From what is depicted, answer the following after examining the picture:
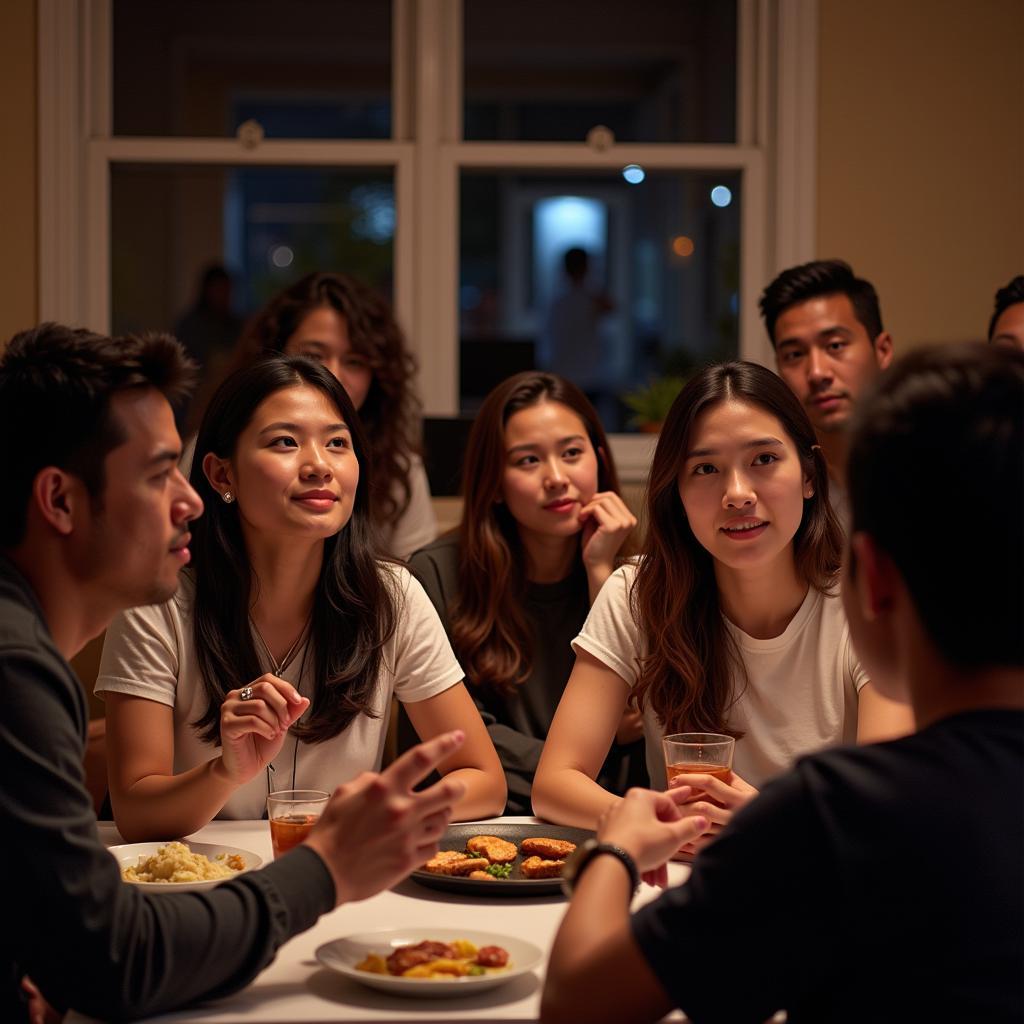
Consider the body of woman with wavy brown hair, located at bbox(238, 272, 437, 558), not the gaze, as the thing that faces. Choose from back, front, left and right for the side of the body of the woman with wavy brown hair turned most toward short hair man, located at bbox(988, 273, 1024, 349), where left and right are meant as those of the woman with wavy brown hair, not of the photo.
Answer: left

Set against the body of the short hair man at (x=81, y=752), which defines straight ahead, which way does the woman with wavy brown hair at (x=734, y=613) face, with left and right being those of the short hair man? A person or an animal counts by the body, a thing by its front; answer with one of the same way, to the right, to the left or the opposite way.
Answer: to the right

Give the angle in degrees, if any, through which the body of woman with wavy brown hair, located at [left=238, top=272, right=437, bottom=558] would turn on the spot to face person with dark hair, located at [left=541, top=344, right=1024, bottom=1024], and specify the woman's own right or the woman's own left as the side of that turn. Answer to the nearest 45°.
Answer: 0° — they already face them

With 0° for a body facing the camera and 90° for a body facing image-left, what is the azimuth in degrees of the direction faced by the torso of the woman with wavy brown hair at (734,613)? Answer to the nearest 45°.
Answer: approximately 0°

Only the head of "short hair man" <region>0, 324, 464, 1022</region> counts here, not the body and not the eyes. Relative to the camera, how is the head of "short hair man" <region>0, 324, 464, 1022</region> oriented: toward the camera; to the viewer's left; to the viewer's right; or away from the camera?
to the viewer's right

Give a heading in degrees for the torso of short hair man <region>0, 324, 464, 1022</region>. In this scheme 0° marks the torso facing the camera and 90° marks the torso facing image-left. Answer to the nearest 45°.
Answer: approximately 270°

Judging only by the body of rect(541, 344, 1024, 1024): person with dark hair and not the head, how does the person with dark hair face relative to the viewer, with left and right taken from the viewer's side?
facing away from the viewer and to the left of the viewer

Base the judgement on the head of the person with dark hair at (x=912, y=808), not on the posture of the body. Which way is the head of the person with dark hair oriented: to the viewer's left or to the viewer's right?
to the viewer's left
